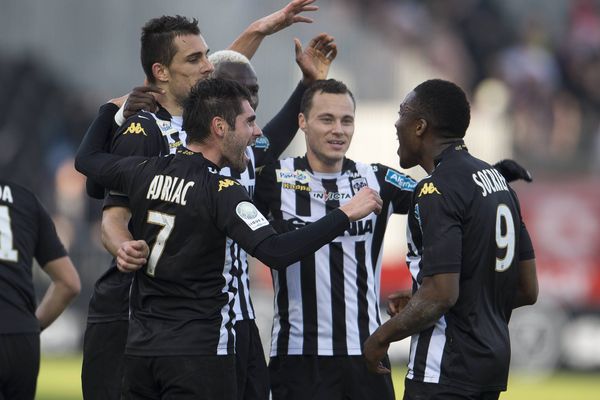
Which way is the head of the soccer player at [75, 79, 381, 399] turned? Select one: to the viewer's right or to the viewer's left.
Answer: to the viewer's right

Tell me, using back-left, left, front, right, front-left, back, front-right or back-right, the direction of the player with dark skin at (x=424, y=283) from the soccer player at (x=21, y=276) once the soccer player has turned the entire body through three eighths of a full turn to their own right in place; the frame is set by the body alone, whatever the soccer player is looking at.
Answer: front

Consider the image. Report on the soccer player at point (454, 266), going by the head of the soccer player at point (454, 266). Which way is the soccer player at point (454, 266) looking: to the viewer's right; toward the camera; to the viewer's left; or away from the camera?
to the viewer's left

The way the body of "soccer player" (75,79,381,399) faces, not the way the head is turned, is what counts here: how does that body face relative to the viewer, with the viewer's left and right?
facing away from the viewer and to the right of the viewer

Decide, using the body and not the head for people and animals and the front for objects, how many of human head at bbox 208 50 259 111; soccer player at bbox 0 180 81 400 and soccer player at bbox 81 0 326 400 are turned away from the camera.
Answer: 1

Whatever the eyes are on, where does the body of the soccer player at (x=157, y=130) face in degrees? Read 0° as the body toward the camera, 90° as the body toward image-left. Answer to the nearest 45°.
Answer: approximately 315°
